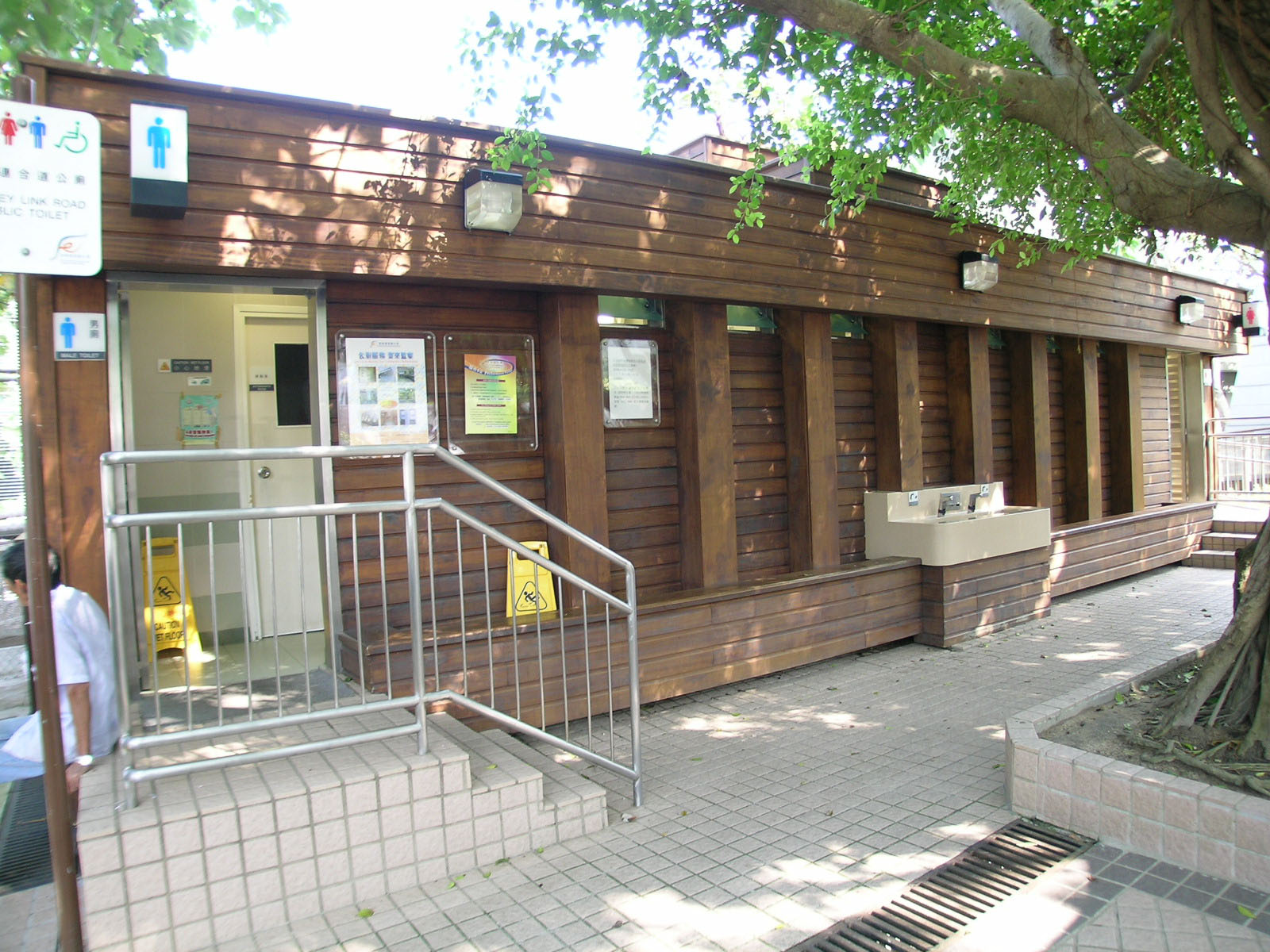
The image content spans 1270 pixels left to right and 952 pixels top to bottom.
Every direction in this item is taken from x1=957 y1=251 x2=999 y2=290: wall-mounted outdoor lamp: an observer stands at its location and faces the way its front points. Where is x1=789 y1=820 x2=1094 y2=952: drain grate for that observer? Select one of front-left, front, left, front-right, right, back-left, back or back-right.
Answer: front-right

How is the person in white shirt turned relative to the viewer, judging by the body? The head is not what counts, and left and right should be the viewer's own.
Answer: facing to the left of the viewer

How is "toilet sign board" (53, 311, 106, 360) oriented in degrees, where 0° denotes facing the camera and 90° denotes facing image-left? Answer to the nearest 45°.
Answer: approximately 0°

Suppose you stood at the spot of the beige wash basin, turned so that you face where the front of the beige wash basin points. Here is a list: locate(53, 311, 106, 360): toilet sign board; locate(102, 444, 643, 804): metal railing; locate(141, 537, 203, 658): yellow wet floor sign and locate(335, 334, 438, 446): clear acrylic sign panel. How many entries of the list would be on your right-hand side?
4

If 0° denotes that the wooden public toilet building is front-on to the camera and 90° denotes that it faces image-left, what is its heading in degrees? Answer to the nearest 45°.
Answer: approximately 315°

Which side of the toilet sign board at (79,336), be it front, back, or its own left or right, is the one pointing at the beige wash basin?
left
